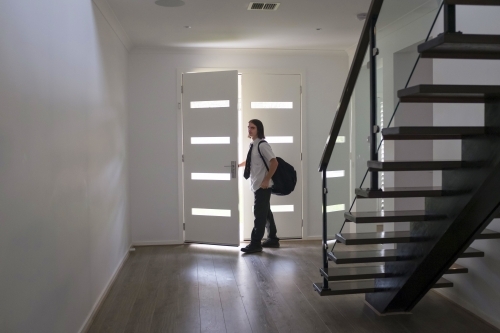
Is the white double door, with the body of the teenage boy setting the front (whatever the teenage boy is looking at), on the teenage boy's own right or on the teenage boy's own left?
on the teenage boy's own right

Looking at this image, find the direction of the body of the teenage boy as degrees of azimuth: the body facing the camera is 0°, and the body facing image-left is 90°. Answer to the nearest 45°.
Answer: approximately 90°

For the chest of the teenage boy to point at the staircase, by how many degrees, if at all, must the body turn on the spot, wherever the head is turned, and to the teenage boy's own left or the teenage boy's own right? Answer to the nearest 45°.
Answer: approximately 90° to the teenage boy's own left
